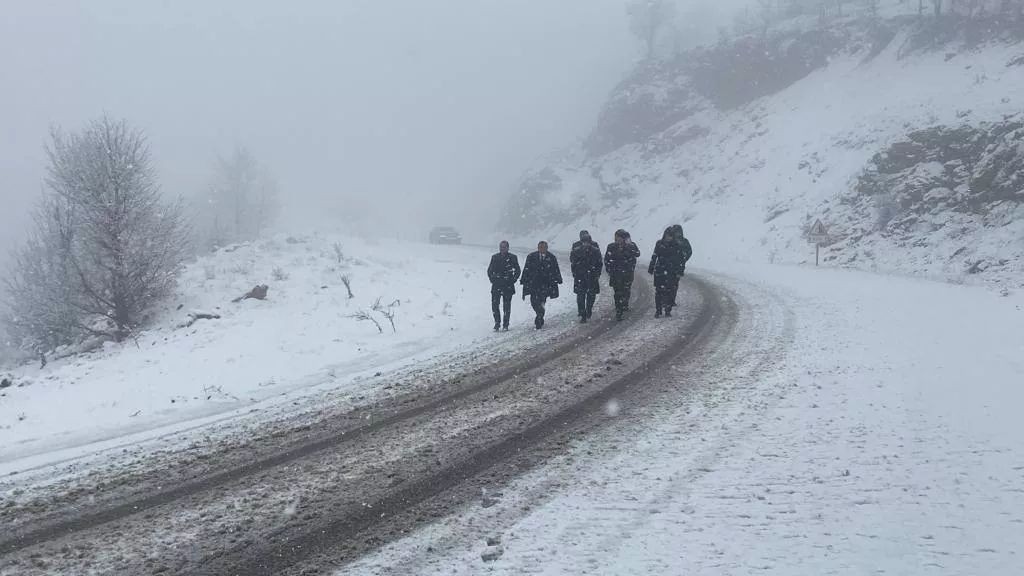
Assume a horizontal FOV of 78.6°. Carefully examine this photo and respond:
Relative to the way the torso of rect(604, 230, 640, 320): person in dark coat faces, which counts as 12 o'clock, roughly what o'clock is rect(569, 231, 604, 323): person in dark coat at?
rect(569, 231, 604, 323): person in dark coat is roughly at 3 o'clock from rect(604, 230, 640, 320): person in dark coat.

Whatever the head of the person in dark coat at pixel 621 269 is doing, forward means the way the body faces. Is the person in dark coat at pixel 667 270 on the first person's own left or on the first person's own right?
on the first person's own left

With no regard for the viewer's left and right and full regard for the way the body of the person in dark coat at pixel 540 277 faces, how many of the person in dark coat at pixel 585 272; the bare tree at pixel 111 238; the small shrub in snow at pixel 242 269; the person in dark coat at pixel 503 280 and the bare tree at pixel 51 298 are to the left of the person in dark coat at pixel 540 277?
1

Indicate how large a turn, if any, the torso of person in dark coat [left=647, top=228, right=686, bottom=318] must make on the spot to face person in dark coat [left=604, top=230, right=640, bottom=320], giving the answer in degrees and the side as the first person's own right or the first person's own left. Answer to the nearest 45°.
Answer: approximately 90° to the first person's own right

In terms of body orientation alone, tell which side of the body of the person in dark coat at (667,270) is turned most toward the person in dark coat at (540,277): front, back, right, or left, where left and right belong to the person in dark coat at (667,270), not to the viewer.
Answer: right

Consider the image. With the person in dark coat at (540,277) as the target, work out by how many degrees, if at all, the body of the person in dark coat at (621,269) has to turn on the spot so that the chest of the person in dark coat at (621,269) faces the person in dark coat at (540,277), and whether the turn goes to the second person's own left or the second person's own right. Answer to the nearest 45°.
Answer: approximately 90° to the second person's own right

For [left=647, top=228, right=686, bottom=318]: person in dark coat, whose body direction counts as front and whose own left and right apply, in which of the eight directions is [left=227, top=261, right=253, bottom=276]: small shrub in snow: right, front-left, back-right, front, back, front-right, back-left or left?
right

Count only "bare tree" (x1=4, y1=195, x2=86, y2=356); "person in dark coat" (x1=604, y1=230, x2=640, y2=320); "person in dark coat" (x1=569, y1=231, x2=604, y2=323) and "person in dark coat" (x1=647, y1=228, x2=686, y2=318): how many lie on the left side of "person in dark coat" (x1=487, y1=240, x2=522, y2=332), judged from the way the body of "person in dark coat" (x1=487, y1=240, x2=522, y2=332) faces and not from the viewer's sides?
3

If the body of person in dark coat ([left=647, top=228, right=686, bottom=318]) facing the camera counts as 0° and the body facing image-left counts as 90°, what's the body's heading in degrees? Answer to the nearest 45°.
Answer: approximately 0°

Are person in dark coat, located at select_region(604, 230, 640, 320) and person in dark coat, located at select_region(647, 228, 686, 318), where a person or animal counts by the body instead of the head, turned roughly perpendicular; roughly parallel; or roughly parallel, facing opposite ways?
roughly parallel

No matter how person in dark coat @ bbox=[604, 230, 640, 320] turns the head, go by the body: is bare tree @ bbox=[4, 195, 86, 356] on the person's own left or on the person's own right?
on the person's own right

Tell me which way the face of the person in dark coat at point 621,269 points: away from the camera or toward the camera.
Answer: toward the camera

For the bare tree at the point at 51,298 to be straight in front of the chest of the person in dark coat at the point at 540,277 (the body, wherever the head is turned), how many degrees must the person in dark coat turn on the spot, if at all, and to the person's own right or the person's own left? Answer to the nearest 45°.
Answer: approximately 90° to the person's own right

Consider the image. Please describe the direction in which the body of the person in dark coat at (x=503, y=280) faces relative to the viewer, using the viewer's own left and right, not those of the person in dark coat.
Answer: facing the viewer

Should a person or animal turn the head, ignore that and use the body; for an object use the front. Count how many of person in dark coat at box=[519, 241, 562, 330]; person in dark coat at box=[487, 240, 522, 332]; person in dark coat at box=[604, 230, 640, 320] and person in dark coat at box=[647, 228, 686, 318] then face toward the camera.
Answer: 4

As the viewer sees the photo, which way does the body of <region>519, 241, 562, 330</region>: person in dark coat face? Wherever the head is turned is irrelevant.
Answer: toward the camera

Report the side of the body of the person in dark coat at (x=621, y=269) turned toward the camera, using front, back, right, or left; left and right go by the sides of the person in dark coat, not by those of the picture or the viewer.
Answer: front

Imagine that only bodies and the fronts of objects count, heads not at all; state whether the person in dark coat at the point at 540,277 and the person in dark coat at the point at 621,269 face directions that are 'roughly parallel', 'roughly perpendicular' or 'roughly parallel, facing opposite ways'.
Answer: roughly parallel

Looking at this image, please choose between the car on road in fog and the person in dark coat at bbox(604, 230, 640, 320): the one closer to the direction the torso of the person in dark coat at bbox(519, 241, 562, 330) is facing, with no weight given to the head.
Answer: the person in dark coat
